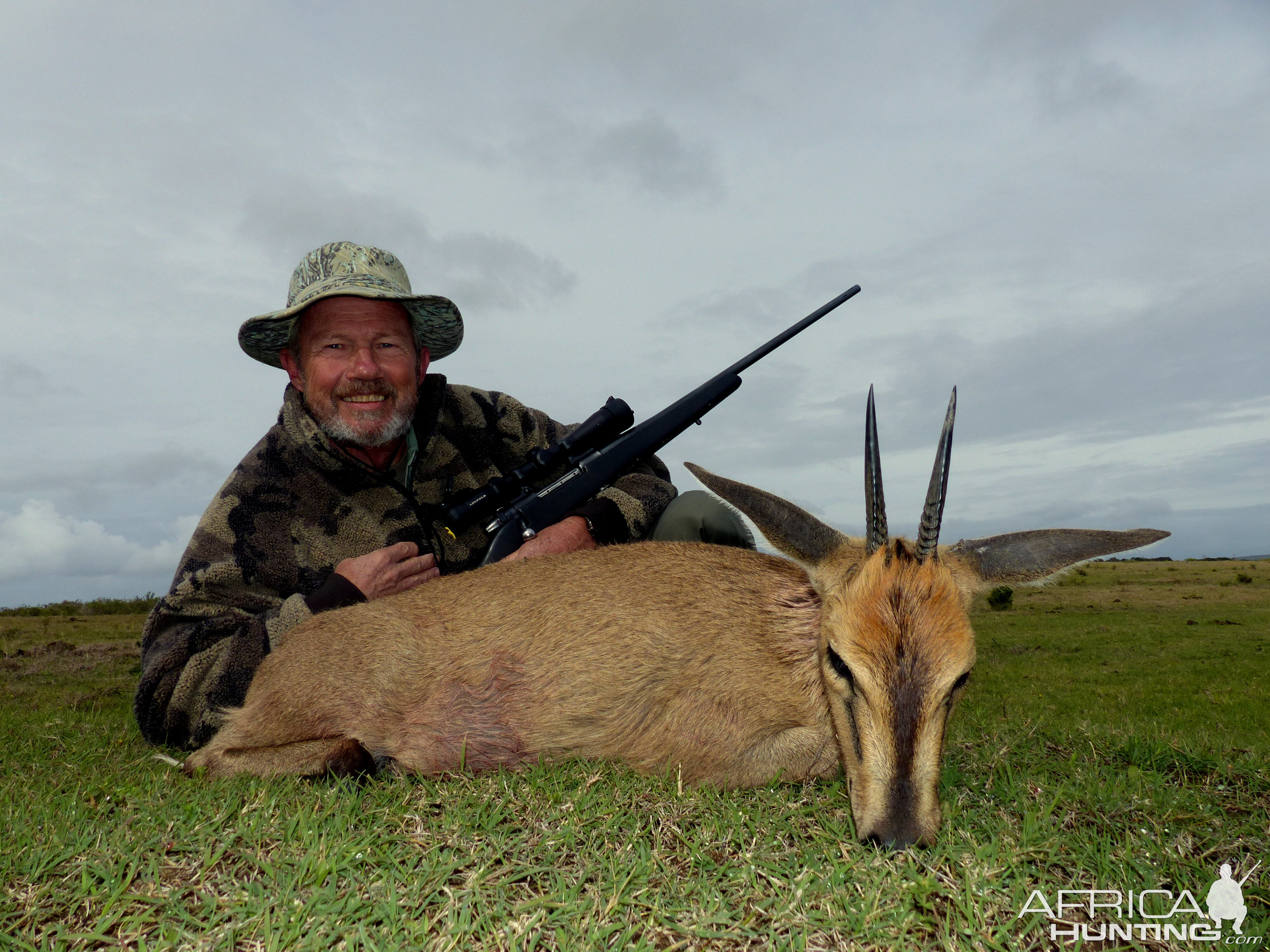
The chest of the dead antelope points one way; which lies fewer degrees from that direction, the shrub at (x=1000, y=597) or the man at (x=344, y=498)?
the shrub

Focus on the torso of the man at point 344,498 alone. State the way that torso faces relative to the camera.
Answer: toward the camera

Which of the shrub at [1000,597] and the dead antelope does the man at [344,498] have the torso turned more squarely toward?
the dead antelope

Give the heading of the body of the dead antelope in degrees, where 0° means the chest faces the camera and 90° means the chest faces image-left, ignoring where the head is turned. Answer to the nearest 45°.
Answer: approximately 270°

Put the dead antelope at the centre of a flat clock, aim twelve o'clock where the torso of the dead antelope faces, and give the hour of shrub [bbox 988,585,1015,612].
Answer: The shrub is roughly at 10 o'clock from the dead antelope.

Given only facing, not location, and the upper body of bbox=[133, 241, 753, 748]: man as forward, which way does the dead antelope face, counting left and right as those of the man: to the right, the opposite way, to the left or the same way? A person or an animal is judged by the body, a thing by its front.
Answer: to the left

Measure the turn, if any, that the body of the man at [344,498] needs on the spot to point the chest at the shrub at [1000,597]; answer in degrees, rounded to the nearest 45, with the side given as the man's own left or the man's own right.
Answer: approximately 135° to the man's own left

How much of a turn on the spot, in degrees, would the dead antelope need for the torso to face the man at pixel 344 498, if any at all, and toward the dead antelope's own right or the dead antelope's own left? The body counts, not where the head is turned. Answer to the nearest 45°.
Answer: approximately 135° to the dead antelope's own left

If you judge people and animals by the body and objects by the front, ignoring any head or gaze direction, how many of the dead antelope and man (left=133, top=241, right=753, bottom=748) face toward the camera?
1
